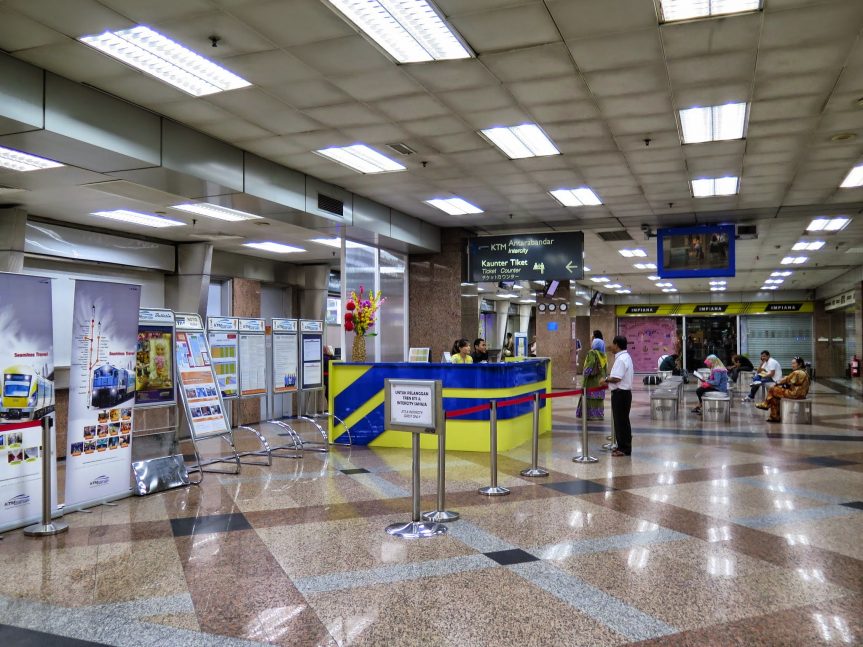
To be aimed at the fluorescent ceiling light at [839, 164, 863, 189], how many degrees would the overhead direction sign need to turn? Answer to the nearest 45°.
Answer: approximately 45° to its left

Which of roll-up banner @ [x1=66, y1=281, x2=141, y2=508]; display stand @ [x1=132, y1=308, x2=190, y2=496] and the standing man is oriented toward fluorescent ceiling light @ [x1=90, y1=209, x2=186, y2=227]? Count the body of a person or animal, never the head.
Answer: the standing man

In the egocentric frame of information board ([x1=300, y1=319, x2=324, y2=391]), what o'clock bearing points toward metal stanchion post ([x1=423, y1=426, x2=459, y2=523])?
The metal stanchion post is roughly at 1 o'clock from the information board.

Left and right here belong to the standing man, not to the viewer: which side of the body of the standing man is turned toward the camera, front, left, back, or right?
left

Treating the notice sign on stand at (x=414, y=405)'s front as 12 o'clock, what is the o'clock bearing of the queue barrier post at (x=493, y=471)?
The queue barrier post is roughly at 7 o'clock from the notice sign on stand.

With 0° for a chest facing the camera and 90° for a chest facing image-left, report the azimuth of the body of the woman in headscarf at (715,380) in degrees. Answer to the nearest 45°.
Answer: approximately 90°

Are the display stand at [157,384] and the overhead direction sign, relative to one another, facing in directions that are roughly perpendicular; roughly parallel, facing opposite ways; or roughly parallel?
roughly perpendicular

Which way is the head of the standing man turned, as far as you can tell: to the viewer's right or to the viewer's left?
to the viewer's left

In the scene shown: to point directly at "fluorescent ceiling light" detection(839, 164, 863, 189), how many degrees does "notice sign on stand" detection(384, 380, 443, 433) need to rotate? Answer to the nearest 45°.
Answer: approximately 135° to its left

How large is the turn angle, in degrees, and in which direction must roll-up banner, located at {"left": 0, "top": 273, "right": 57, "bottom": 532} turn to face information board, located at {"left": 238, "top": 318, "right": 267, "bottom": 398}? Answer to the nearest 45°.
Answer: approximately 90° to its left

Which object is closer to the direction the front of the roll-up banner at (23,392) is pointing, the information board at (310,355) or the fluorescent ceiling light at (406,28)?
the fluorescent ceiling light

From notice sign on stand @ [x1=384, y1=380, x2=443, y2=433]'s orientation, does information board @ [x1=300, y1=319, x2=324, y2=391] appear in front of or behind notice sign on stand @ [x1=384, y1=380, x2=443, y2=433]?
behind
